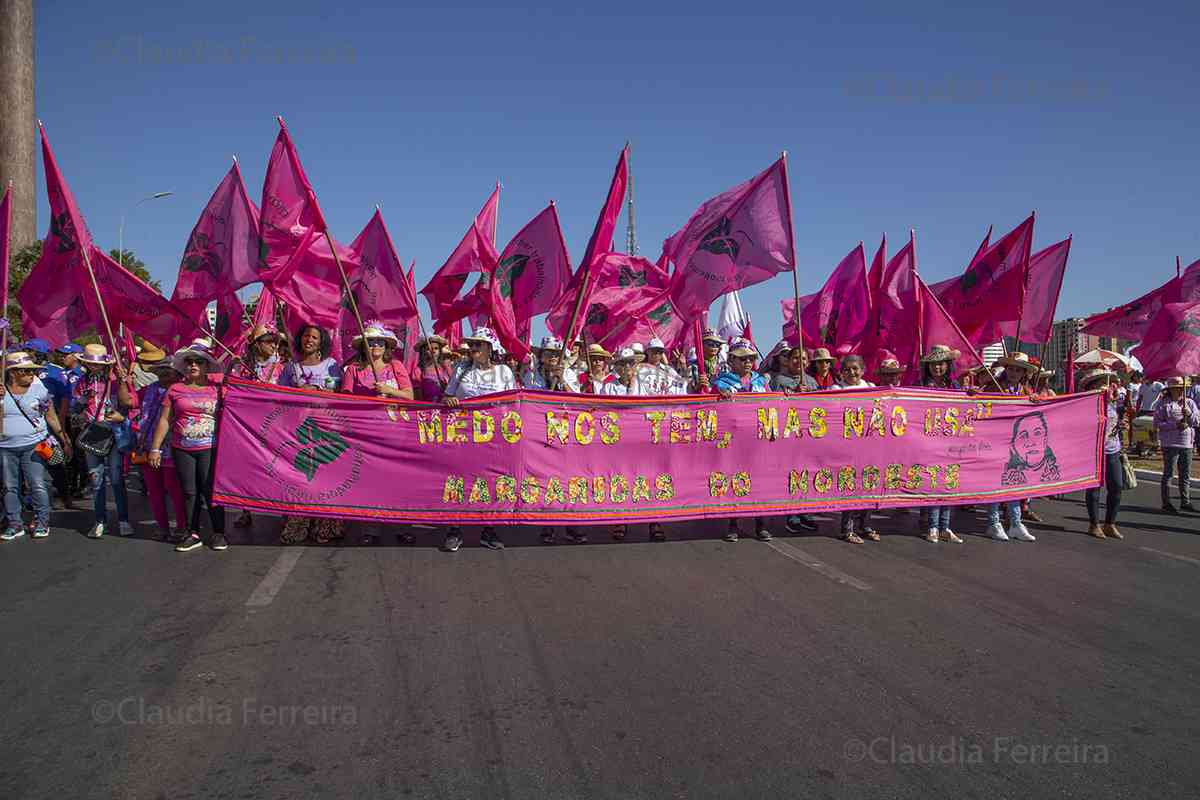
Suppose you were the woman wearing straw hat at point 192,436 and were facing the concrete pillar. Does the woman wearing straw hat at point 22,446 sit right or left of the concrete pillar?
left

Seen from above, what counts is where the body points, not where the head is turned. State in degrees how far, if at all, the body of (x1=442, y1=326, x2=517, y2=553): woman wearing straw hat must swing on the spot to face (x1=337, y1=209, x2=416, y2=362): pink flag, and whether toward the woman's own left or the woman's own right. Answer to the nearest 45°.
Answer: approximately 135° to the woman's own right

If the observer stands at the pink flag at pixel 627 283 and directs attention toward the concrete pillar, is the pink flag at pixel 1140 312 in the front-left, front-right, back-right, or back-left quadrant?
back-right

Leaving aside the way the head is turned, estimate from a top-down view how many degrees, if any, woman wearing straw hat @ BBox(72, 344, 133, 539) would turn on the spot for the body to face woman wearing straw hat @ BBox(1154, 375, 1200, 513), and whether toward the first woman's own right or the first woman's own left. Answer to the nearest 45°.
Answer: approximately 45° to the first woman's own left

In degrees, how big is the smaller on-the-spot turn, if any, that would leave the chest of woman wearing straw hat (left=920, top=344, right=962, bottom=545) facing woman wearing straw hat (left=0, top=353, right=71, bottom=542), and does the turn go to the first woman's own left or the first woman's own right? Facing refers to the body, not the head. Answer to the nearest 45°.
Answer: approximately 45° to the first woman's own right

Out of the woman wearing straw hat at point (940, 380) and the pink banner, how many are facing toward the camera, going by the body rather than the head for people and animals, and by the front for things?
2

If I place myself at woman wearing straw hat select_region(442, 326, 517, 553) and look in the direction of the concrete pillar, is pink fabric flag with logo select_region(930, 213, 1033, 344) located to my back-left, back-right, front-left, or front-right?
back-right
